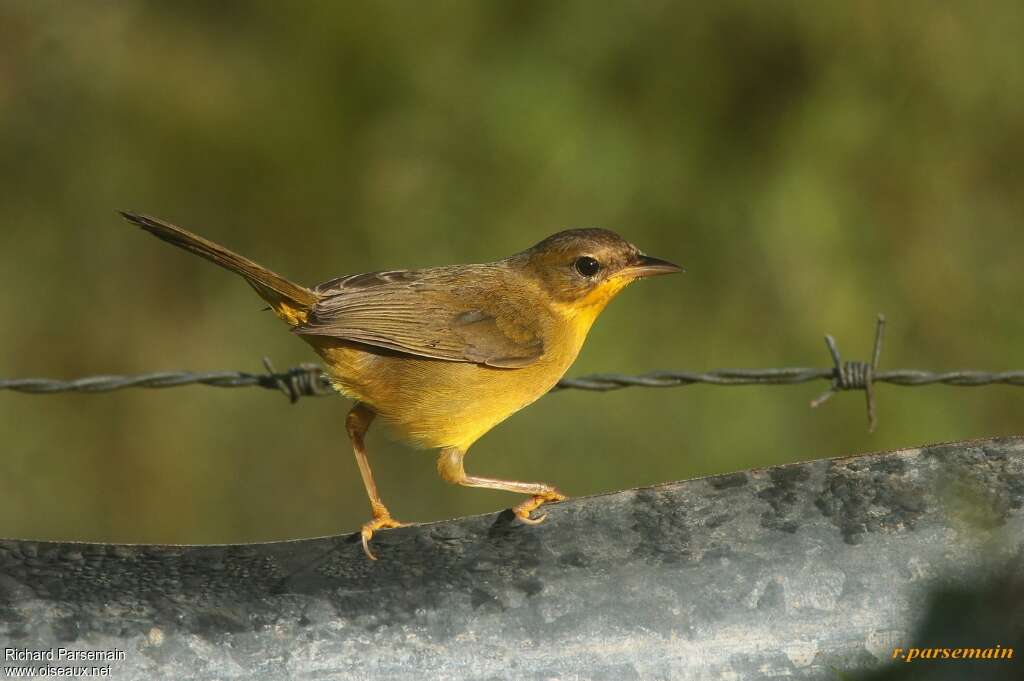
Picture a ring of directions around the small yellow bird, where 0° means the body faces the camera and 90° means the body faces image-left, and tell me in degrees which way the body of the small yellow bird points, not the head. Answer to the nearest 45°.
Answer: approximately 270°
